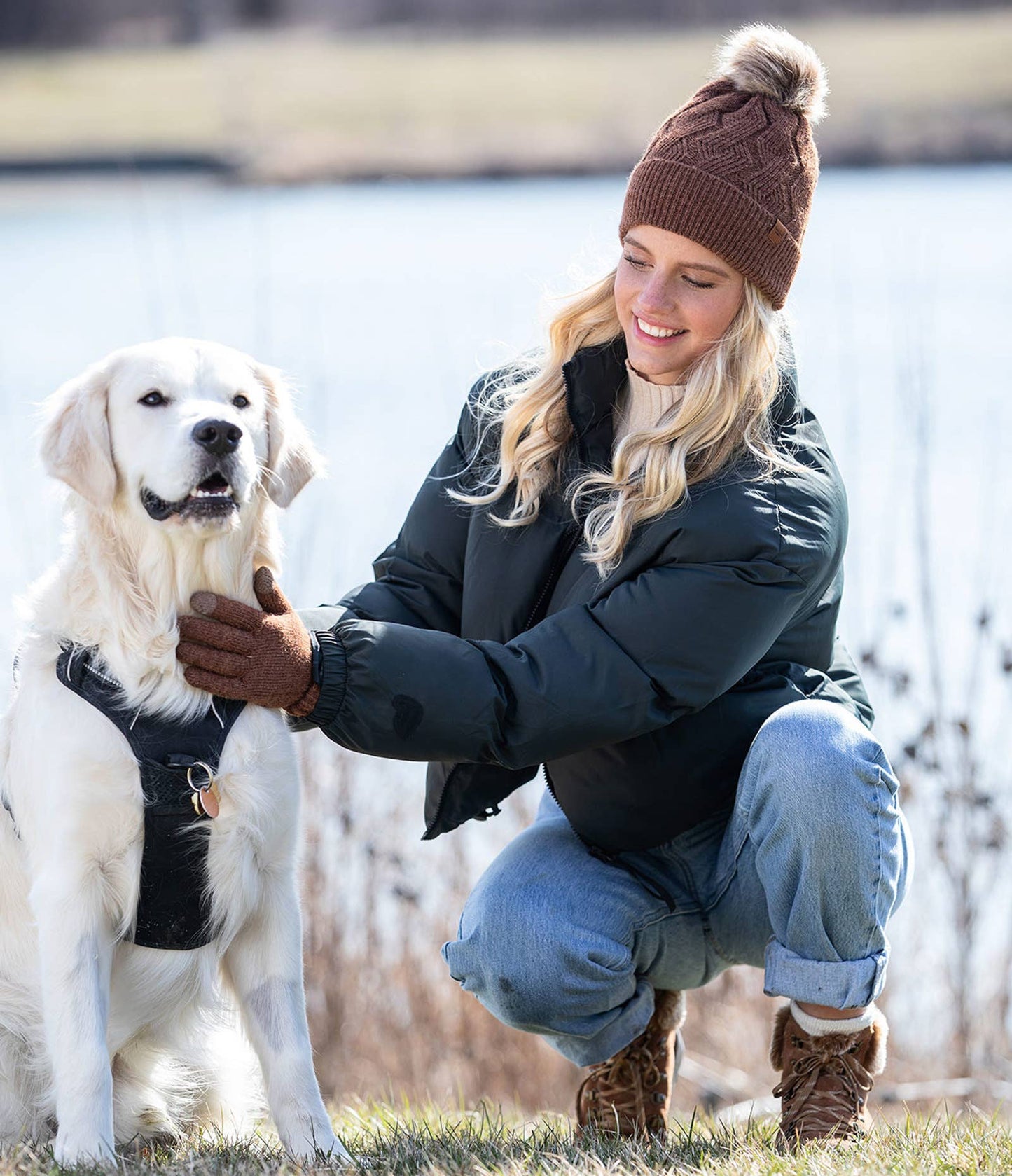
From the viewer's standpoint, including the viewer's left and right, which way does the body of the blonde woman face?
facing the viewer and to the left of the viewer

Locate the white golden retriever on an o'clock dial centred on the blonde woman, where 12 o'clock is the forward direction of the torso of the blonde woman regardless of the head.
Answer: The white golden retriever is roughly at 1 o'clock from the blonde woman.
